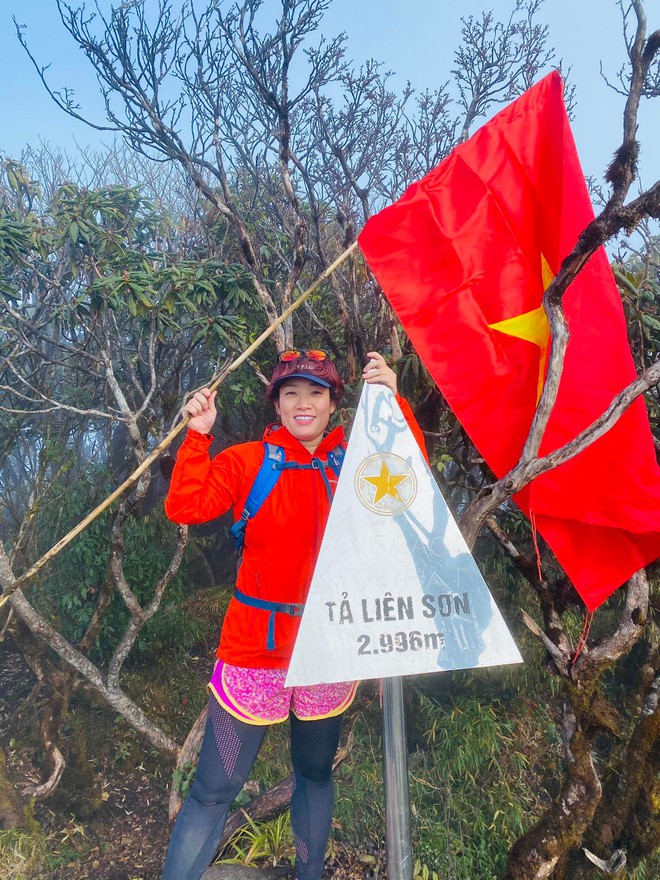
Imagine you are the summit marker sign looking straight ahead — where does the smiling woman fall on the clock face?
The smiling woman is roughly at 4 o'clock from the summit marker sign.

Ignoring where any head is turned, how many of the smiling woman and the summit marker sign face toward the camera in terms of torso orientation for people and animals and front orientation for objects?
2
